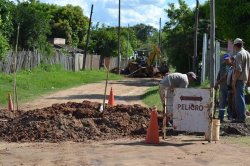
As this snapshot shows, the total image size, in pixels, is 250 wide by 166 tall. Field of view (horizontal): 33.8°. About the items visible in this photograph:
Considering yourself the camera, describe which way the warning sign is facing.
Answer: facing the viewer

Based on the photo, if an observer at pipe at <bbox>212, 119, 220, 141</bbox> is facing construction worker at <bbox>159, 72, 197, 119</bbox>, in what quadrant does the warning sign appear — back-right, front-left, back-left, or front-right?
front-left

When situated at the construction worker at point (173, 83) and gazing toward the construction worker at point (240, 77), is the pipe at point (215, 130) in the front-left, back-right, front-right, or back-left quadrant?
front-right

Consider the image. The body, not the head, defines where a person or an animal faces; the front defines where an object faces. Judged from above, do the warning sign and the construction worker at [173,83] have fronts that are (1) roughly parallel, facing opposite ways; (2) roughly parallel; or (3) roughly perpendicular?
roughly perpendicular

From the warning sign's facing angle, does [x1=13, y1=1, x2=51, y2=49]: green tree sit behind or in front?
behind

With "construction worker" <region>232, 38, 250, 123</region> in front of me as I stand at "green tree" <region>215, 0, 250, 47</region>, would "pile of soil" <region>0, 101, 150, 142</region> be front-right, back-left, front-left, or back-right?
front-right

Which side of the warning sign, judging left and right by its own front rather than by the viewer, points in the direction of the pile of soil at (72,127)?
right

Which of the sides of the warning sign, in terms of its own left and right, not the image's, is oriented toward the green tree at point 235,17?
back
